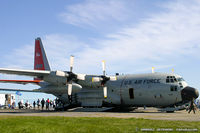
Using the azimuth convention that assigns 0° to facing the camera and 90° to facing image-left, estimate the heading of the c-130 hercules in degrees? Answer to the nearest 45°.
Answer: approximately 315°
